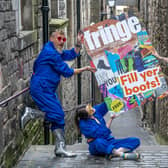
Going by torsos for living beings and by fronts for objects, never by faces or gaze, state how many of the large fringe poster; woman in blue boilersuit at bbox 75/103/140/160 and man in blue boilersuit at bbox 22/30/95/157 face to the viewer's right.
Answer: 2

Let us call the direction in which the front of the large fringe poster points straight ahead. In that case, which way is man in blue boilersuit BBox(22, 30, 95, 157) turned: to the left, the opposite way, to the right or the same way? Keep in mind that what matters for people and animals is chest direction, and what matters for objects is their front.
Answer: to the left

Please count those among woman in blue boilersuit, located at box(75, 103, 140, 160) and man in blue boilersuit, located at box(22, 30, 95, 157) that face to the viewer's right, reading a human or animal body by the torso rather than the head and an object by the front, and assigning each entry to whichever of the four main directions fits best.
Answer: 2

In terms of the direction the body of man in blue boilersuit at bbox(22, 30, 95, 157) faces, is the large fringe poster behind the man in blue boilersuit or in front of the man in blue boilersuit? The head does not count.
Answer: in front

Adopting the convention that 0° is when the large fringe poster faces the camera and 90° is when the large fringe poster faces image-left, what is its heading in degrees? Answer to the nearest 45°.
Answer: approximately 0°

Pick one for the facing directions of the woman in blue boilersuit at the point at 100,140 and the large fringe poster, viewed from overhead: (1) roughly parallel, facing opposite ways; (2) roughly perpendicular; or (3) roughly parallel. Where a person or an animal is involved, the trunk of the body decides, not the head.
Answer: roughly perpendicular

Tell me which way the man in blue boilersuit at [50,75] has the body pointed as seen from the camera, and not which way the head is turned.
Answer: to the viewer's right

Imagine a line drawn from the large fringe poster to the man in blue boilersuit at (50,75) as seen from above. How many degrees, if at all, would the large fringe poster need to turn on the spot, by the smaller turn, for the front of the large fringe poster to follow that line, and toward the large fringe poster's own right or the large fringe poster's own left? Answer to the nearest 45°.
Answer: approximately 45° to the large fringe poster's own right
